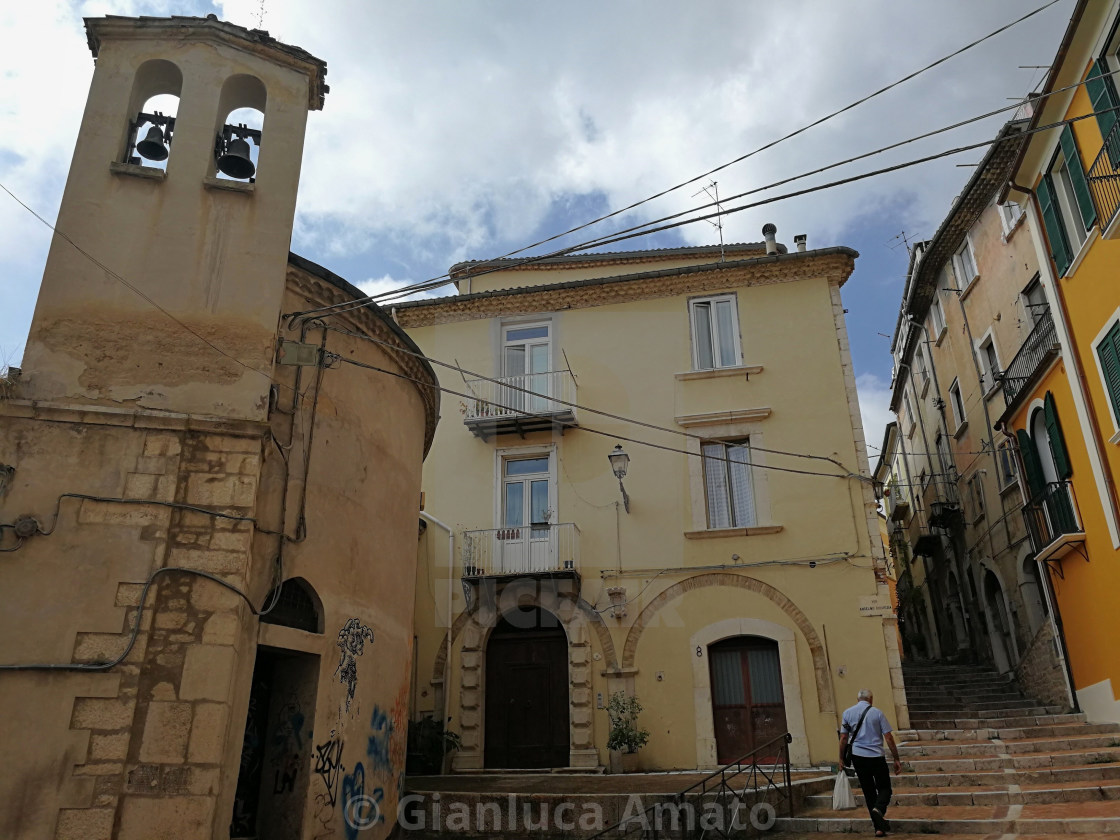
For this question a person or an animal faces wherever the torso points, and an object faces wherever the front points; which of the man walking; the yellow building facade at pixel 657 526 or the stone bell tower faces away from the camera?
the man walking

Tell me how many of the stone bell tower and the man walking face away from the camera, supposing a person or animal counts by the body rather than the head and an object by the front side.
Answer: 1

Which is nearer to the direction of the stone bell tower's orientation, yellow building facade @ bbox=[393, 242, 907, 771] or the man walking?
the man walking

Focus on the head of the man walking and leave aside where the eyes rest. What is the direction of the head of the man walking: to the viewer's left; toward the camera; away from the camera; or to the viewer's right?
away from the camera

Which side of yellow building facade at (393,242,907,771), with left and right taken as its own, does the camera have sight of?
front

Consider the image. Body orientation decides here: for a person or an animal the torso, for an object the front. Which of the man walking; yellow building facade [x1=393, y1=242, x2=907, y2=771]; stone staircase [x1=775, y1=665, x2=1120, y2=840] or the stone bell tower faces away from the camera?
the man walking

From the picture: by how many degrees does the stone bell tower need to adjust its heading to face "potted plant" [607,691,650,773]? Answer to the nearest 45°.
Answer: approximately 135° to its left

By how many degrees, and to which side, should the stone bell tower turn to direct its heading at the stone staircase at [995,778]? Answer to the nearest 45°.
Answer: approximately 90° to its left

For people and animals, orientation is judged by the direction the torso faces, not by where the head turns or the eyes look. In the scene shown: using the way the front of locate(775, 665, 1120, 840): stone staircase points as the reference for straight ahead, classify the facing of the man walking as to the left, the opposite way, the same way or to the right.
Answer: the opposite way

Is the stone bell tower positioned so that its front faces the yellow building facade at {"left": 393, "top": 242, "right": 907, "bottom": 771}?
no

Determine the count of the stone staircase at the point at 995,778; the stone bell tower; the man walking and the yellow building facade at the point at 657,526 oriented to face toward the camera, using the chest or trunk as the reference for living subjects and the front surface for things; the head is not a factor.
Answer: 3

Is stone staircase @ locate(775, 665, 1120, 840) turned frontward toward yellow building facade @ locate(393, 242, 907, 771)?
no

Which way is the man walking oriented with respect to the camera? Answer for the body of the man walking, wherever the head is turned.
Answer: away from the camera

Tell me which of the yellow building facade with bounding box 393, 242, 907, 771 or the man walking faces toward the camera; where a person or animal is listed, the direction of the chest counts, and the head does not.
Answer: the yellow building facade

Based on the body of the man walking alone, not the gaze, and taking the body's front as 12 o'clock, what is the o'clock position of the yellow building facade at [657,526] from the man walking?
The yellow building facade is roughly at 11 o'clock from the man walking.

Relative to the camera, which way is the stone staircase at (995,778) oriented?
toward the camera

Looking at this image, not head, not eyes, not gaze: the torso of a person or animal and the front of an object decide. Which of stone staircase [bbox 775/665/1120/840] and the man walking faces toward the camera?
the stone staircase
